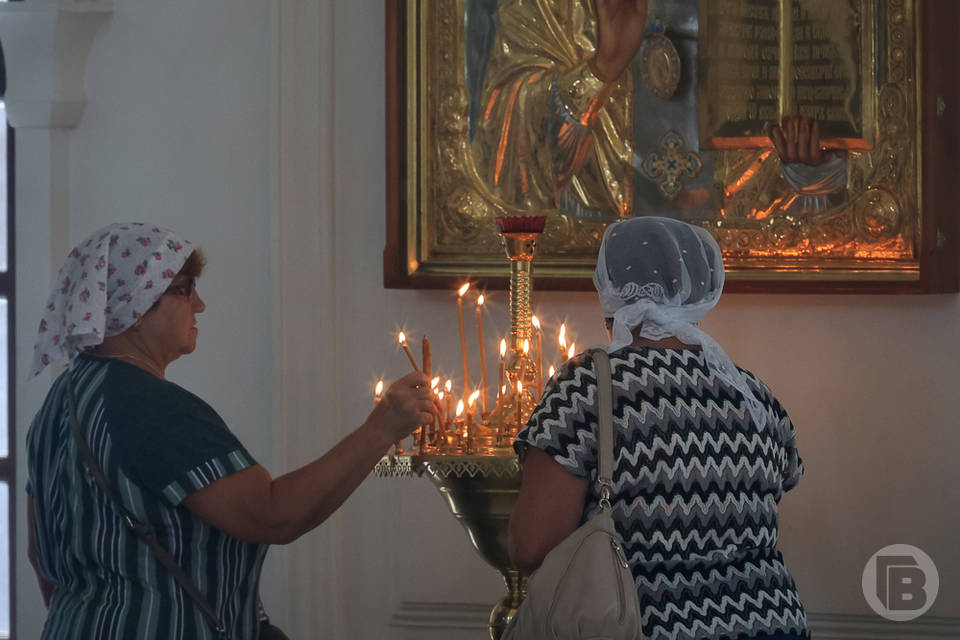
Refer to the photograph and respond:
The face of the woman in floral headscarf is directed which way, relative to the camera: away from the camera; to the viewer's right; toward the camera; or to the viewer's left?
to the viewer's right

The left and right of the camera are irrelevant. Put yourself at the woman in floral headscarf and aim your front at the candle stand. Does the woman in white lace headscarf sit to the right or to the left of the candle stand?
right

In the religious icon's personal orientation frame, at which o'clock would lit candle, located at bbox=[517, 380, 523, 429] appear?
The lit candle is roughly at 1 o'clock from the religious icon.

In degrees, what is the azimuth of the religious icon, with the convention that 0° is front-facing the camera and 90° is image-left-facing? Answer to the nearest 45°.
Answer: approximately 0°

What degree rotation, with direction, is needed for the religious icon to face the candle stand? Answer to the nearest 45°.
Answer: approximately 45° to its right
